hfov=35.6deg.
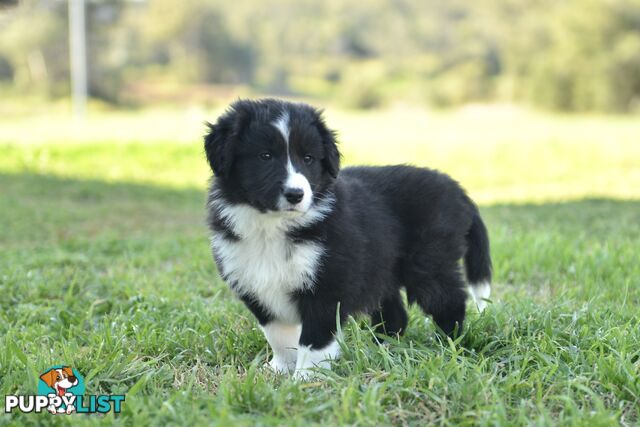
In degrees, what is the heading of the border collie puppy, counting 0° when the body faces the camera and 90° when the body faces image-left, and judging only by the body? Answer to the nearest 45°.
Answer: approximately 45°
